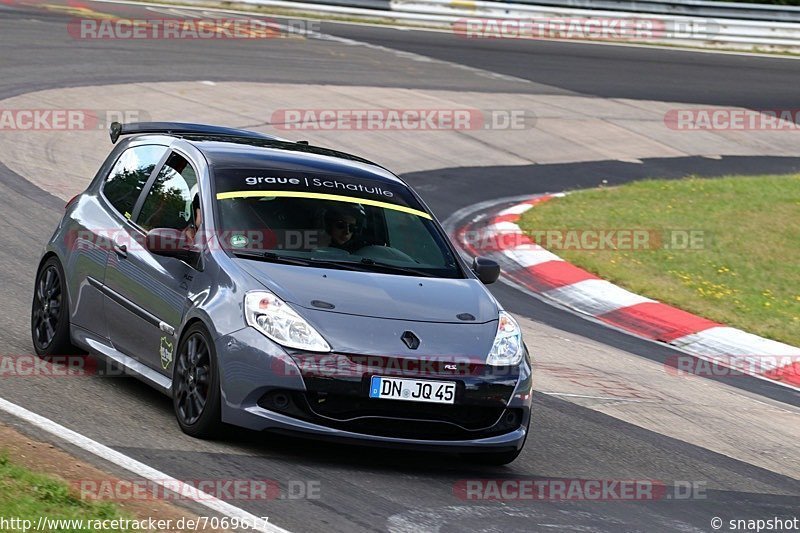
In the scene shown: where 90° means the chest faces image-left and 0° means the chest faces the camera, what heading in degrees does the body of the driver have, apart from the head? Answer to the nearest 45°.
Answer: approximately 315°
